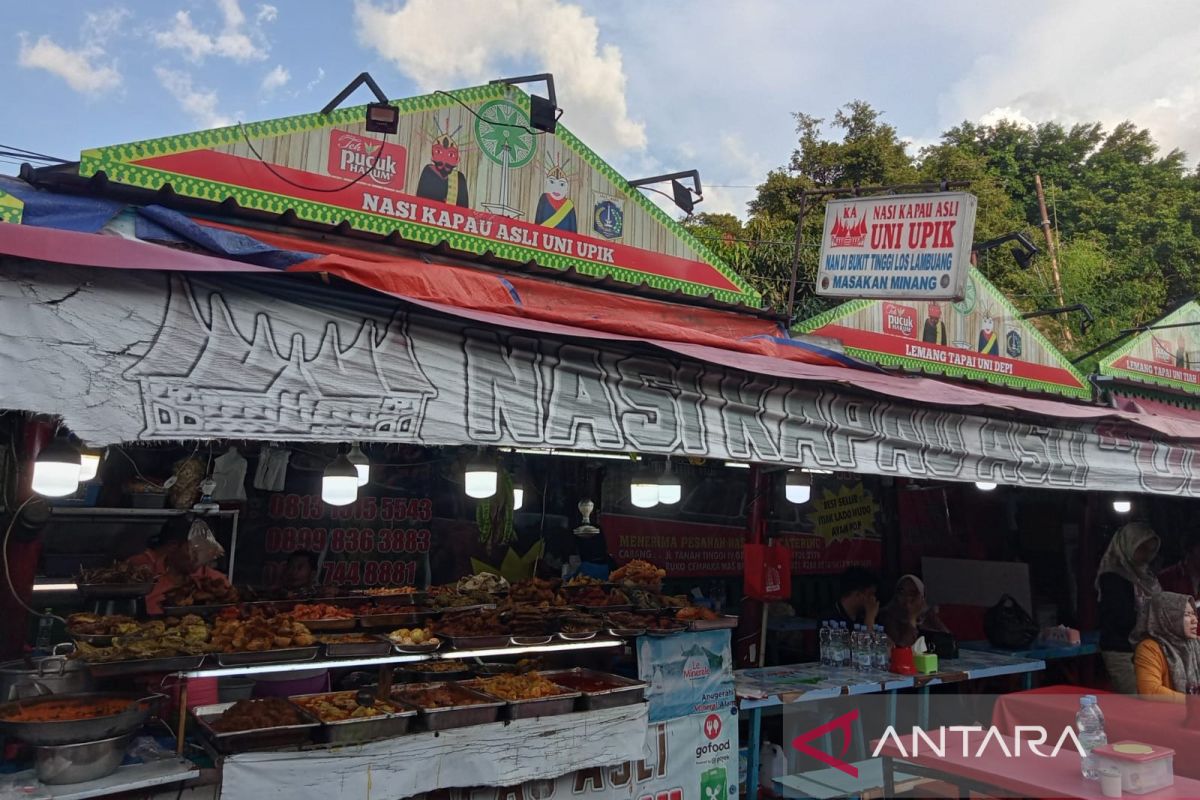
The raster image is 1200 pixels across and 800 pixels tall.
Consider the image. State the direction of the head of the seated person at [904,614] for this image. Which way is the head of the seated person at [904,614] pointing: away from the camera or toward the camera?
toward the camera

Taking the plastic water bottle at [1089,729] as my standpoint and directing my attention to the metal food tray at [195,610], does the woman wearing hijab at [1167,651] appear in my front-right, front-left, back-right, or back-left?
back-right

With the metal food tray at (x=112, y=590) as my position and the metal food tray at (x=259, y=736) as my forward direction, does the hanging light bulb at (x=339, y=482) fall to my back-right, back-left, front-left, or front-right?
front-left
